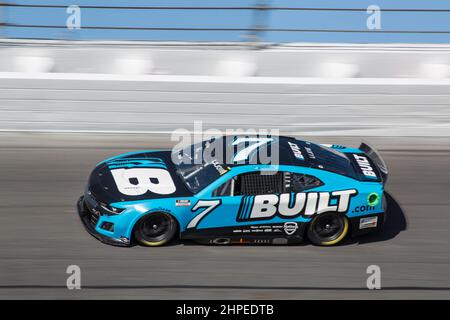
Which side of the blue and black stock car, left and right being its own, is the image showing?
left
